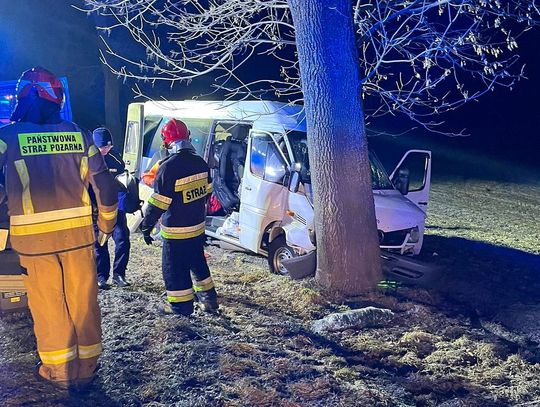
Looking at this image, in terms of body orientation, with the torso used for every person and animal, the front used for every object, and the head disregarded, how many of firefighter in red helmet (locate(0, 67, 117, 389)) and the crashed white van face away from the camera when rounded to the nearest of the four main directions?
1

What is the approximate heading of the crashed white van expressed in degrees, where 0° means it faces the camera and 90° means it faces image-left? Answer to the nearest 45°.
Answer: approximately 315°

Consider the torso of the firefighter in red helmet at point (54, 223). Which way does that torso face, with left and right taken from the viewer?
facing away from the viewer

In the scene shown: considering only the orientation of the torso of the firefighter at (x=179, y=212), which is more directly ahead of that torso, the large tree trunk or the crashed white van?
the crashed white van

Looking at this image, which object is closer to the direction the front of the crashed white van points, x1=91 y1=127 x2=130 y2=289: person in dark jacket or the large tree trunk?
the large tree trunk

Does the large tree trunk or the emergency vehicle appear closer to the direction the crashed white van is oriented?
the large tree trunk

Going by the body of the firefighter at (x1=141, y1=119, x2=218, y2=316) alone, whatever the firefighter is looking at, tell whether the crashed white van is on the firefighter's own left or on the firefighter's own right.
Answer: on the firefighter's own right

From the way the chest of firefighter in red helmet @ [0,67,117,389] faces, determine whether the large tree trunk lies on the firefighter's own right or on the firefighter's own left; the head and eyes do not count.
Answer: on the firefighter's own right

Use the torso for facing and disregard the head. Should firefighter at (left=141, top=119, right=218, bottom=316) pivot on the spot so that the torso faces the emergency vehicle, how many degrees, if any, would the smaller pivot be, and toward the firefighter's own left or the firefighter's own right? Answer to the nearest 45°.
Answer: approximately 90° to the firefighter's own left

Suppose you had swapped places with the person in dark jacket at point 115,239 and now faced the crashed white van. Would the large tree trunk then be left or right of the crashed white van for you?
right

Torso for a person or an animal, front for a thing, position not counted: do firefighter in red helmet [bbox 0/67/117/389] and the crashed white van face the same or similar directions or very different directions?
very different directions

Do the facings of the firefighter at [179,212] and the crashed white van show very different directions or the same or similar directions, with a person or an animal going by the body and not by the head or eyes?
very different directions

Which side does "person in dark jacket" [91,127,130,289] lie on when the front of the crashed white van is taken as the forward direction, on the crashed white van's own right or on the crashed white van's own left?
on the crashed white van's own right

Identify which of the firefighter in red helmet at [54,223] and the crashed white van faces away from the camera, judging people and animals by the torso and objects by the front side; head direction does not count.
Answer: the firefighter in red helmet
